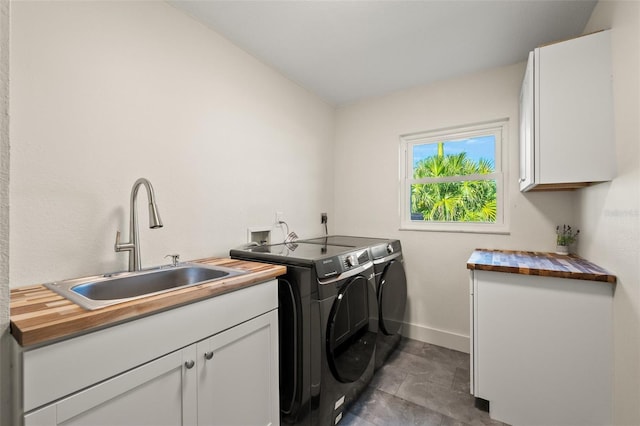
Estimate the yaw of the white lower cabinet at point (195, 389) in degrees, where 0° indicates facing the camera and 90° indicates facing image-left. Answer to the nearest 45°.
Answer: approximately 315°

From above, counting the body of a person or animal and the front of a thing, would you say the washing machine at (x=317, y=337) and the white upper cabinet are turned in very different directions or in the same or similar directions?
very different directions

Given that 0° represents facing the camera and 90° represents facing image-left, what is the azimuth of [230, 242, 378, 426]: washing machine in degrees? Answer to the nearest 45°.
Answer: approximately 315°

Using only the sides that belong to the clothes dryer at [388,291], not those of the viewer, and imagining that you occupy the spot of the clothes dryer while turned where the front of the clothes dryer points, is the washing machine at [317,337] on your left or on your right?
on your right

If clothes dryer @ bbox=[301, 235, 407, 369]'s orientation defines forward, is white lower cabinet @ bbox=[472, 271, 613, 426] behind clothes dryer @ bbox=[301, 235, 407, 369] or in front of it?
in front

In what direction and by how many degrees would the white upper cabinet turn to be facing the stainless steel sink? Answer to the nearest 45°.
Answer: approximately 45° to its left

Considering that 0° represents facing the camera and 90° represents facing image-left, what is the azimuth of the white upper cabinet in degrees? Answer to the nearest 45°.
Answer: approximately 90°
